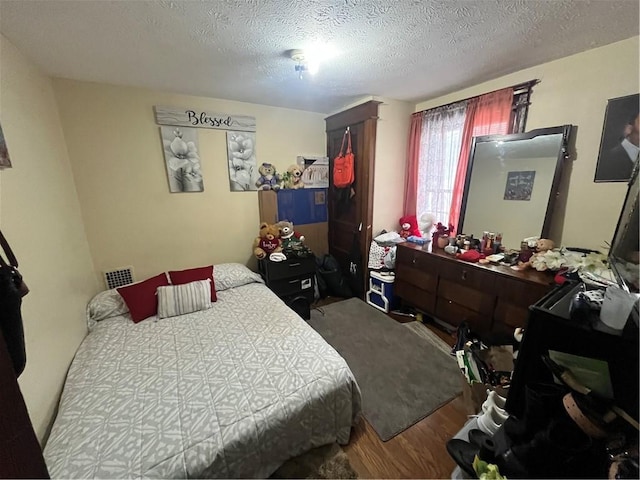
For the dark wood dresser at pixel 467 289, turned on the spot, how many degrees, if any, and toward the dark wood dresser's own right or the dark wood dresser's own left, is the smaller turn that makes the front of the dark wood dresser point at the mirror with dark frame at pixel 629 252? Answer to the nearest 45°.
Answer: approximately 90° to the dark wood dresser's own left

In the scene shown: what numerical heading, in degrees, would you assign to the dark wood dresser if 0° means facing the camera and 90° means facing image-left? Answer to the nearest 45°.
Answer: approximately 45°

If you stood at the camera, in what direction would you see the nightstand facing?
facing the viewer

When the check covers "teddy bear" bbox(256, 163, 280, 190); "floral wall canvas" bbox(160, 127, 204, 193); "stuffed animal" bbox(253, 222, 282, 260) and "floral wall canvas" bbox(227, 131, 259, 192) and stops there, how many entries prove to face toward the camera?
4

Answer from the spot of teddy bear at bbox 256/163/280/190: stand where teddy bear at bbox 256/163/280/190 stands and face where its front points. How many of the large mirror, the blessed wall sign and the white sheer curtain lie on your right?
1

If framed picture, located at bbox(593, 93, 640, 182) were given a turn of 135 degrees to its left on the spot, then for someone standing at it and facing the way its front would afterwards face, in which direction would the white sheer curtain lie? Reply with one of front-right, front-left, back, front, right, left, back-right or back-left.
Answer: back

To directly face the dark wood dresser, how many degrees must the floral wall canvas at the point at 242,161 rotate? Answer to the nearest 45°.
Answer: approximately 45° to its left

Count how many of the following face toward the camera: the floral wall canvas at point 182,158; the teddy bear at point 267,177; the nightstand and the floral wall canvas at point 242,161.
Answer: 4

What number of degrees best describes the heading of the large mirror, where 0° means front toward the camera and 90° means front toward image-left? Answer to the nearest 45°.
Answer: approximately 45°

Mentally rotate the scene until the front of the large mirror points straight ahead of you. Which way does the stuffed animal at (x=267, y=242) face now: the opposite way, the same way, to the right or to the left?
to the left

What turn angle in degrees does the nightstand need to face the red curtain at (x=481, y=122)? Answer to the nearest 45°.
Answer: approximately 90° to its left

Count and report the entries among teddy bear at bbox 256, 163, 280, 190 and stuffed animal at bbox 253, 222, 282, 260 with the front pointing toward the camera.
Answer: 2

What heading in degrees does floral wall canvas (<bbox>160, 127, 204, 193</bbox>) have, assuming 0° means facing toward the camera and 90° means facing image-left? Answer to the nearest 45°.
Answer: approximately 0°

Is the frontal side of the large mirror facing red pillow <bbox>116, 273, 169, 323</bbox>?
yes

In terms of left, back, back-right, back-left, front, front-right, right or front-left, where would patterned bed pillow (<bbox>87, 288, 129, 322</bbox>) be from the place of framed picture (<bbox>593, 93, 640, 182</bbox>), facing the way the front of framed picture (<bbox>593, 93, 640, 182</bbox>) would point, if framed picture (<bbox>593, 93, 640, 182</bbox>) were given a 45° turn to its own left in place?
front-right

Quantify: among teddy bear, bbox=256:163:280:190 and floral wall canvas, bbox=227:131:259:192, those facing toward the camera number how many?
2

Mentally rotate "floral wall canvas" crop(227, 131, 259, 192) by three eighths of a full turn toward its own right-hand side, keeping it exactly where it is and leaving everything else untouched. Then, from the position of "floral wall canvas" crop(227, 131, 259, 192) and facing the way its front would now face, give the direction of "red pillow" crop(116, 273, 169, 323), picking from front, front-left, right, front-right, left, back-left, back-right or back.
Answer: left

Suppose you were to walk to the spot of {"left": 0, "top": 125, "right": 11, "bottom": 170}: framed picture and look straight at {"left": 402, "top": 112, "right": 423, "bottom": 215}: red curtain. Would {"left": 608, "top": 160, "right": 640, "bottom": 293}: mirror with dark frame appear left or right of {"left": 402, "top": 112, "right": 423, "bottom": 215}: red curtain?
right

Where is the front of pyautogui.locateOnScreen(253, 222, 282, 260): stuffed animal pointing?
toward the camera

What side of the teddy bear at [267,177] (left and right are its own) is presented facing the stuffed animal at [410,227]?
left
